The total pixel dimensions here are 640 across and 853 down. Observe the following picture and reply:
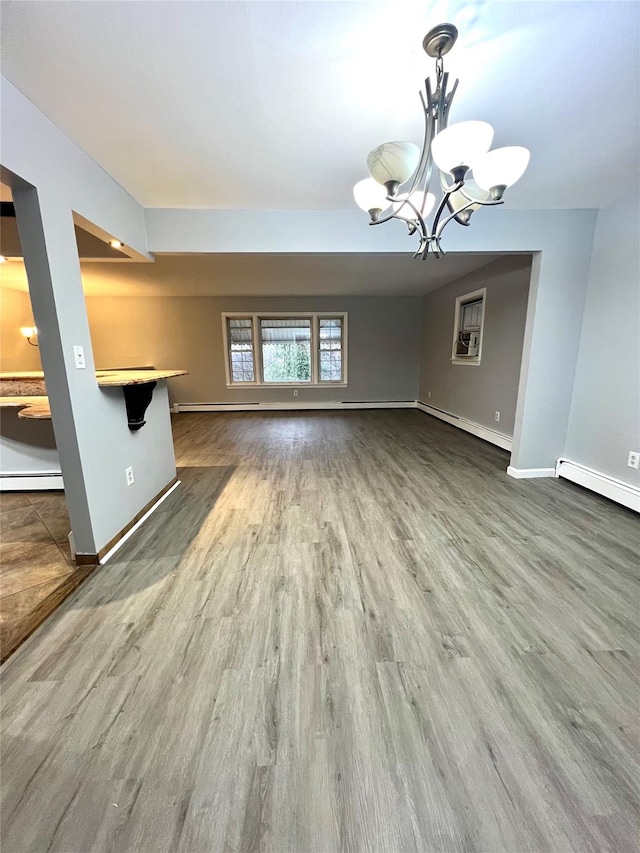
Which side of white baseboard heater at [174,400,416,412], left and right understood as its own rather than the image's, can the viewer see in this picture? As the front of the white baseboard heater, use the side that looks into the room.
front

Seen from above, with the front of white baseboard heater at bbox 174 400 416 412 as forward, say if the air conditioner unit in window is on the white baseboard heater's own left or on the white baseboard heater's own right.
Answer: on the white baseboard heater's own left

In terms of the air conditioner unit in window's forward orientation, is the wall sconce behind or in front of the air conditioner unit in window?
in front

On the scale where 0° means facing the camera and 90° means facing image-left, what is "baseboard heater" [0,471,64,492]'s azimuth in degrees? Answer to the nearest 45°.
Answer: approximately 0°

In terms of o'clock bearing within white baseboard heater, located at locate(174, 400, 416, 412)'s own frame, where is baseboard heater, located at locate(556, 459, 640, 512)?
The baseboard heater is roughly at 11 o'clock from the white baseboard heater.

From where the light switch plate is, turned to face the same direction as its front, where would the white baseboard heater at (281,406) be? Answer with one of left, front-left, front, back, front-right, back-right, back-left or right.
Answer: back-left

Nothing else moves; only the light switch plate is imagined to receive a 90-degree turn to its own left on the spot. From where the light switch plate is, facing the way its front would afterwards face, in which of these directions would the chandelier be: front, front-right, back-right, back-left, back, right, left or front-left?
front-right

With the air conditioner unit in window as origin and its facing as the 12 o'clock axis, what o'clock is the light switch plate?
The light switch plate is roughly at 10 o'clock from the air conditioner unit in window.

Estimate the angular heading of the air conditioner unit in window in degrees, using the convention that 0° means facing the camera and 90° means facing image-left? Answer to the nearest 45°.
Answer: approximately 90°

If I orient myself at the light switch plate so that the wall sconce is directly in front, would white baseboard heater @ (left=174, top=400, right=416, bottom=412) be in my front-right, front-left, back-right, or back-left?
front-right

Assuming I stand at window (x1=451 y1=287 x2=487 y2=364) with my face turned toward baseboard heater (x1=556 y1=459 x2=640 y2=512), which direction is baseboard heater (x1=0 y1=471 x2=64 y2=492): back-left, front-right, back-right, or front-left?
front-right
